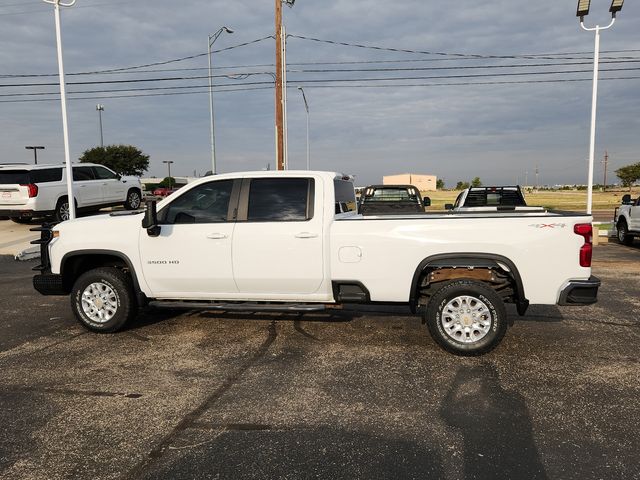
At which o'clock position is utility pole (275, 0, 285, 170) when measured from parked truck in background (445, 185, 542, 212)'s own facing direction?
The utility pole is roughly at 10 o'clock from the parked truck in background.

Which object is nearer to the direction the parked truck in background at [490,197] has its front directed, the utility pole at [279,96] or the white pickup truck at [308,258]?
the utility pole

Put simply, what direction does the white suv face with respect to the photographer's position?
facing away from the viewer and to the right of the viewer

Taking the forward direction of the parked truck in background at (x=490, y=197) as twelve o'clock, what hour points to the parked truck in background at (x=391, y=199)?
the parked truck in background at (x=391, y=199) is roughly at 9 o'clock from the parked truck in background at (x=490, y=197).

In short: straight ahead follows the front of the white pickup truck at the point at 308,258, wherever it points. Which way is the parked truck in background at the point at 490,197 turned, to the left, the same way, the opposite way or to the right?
to the right

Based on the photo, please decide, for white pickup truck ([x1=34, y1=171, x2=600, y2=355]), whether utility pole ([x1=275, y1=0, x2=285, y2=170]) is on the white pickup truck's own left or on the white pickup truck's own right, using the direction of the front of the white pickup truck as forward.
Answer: on the white pickup truck's own right

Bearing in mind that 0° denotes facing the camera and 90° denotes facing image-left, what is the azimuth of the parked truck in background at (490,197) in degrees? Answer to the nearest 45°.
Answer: approximately 180°

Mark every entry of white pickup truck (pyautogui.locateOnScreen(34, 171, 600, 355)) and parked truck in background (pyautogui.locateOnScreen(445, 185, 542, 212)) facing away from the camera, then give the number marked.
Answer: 1

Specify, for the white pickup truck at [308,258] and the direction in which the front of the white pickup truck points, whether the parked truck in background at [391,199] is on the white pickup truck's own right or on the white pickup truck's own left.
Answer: on the white pickup truck's own right

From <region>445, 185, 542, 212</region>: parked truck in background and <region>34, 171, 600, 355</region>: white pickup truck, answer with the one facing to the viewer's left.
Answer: the white pickup truck

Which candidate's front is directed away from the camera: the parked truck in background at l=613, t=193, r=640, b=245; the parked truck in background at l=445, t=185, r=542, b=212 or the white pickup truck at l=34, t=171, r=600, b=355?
the parked truck in background at l=445, t=185, r=542, b=212

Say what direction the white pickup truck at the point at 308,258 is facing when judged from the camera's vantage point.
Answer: facing to the left of the viewer
